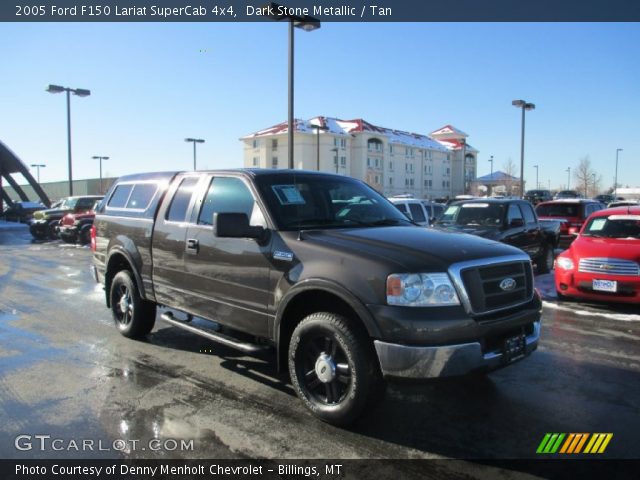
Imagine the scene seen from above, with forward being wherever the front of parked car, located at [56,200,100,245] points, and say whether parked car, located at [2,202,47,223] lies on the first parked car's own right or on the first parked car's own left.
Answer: on the first parked car's own right

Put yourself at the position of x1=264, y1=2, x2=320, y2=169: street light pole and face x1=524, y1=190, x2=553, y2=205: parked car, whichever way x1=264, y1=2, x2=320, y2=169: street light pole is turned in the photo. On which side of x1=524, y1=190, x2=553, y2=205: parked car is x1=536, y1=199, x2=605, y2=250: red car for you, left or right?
right

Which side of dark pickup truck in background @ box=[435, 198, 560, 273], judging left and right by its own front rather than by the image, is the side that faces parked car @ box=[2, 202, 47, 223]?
right

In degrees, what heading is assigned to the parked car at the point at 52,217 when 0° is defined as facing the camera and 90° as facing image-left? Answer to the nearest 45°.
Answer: approximately 45°

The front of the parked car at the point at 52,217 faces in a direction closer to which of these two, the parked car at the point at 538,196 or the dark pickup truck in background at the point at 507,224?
the dark pickup truck in background

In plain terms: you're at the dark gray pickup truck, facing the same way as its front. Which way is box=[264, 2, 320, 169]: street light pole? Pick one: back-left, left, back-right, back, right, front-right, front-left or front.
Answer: back-left

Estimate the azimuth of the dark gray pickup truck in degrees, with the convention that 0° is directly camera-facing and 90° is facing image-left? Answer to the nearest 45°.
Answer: approximately 315°

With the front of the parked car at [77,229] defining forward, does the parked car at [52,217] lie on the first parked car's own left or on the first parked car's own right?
on the first parked car's own right

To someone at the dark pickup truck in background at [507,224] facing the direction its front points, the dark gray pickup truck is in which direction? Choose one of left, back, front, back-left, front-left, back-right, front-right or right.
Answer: front-left
